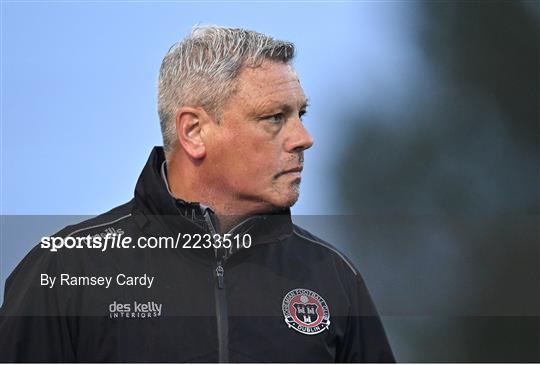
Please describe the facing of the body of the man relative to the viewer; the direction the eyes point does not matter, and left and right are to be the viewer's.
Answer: facing the viewer
